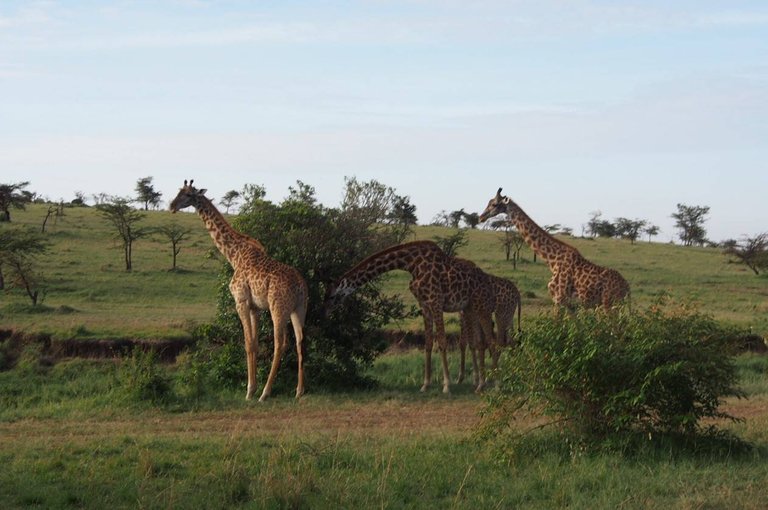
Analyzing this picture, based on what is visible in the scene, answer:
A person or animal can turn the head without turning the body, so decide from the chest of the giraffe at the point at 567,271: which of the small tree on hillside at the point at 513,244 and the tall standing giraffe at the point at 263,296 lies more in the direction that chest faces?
the tall standing giraffe

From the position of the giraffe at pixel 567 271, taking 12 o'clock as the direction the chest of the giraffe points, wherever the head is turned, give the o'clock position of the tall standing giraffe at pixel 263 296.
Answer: The tall standing giraffe is roughly at 11 o'clock from the giraffe.

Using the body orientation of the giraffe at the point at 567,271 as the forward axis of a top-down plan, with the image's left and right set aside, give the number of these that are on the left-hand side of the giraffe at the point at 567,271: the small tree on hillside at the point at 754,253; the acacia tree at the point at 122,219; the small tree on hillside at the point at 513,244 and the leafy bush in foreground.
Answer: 1

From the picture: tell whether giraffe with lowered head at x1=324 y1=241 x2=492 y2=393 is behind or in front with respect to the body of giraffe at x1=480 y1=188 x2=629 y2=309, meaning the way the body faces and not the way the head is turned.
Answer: in front

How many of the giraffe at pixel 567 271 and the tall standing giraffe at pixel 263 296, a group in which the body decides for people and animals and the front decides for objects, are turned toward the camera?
0

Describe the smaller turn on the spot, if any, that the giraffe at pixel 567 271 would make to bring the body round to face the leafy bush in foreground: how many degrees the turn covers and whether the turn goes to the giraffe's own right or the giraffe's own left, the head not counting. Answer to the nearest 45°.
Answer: approximately 90° to the giraffe's own left

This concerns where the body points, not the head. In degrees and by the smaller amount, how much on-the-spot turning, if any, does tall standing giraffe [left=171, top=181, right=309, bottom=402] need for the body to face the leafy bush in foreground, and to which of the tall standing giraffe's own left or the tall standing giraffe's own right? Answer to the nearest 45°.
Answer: approximately 180°

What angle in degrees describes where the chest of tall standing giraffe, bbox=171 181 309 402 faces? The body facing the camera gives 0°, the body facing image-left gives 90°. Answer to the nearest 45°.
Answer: approximately 135°

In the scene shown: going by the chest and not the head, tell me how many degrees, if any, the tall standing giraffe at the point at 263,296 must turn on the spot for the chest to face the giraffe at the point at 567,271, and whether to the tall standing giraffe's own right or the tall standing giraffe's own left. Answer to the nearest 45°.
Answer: approximately 135° to the tall standing giraffe's own right

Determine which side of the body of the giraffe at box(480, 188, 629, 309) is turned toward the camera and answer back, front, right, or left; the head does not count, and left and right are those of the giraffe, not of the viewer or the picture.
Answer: left

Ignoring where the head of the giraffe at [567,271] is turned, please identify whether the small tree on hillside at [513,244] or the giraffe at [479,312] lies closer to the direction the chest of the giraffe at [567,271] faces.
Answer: the giraffe
